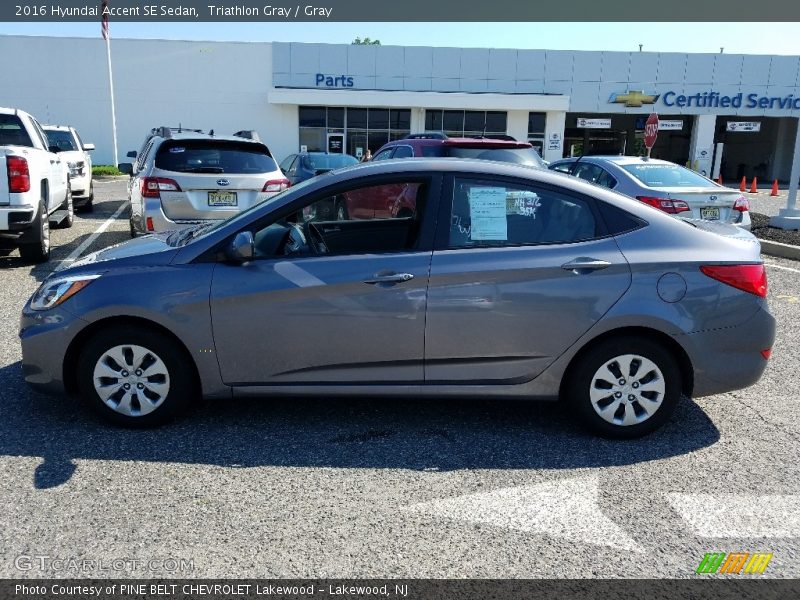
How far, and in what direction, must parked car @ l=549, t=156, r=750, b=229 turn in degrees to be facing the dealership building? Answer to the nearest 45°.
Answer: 0° — it already faces it

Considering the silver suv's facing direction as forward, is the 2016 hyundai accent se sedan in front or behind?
behind

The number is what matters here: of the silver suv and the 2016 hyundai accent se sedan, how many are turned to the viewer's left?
1

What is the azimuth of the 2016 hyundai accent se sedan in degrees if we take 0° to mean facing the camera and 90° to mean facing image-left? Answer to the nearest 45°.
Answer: approximately 90°

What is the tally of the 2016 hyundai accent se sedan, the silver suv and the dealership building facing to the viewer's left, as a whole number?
1

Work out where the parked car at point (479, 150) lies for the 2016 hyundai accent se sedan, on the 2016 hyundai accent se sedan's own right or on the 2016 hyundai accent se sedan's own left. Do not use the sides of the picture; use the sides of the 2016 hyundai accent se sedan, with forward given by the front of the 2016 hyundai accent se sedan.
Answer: on the 2016 hyundai accent se sedan's own right

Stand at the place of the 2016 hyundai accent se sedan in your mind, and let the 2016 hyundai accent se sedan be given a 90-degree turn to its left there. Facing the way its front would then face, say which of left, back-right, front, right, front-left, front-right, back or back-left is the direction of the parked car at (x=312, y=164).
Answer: back

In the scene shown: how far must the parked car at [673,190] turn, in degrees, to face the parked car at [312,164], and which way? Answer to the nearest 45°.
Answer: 0° — it already faces it

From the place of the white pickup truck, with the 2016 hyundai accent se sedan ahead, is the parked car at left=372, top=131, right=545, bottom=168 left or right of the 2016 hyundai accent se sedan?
left

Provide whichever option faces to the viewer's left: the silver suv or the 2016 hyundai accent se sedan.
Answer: the 2016 hyundai accent se sedan

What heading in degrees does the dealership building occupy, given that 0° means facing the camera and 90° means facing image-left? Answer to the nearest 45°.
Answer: approximately 0°

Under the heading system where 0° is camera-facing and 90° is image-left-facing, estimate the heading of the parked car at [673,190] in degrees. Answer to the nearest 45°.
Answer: approximately 135°

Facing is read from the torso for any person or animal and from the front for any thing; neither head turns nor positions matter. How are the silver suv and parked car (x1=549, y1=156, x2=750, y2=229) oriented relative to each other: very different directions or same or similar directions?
same or similar directions

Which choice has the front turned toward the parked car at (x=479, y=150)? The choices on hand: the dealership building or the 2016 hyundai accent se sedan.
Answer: the dealership building

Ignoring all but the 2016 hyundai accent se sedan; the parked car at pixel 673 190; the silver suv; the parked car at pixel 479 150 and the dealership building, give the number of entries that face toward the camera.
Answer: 1

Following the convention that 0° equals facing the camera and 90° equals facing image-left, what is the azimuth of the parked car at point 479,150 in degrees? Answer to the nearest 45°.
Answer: approximately 135°

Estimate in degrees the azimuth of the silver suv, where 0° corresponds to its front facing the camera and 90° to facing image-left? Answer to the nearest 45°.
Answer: approximately 180°

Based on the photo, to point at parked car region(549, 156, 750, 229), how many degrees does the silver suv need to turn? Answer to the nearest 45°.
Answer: approximately 90° to its right
